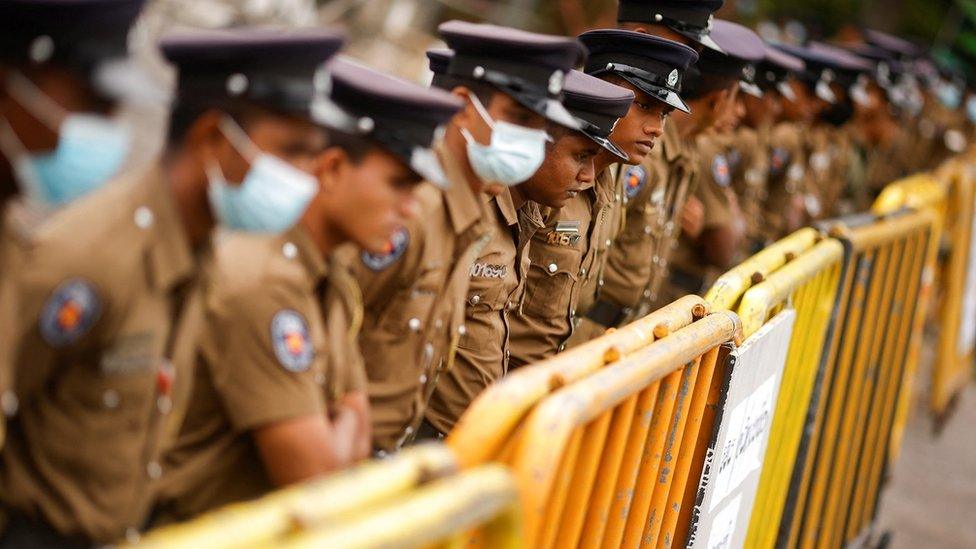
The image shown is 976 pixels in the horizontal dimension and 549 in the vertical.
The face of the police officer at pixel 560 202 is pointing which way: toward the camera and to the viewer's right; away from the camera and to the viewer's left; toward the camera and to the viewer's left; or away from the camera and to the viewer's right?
toward the camera and to the viewer's right

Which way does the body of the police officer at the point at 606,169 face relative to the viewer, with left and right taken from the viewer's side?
facing the viewer and to the right of the viewer

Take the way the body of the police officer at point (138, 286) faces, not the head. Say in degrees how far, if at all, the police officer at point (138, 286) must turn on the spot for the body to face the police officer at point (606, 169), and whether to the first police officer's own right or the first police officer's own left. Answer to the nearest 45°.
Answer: approximately 90° to the first police officer's own left

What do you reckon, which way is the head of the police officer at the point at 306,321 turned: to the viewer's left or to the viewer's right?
to the viewer's right

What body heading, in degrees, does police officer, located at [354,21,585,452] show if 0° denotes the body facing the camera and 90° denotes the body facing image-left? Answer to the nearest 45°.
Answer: approximately 315°

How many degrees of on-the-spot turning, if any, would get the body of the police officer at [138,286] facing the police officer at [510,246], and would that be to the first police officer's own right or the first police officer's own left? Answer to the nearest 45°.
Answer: approximately 90° to the first police officer's own left

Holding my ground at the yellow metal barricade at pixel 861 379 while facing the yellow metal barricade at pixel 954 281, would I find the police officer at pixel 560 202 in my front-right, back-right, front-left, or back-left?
back-left

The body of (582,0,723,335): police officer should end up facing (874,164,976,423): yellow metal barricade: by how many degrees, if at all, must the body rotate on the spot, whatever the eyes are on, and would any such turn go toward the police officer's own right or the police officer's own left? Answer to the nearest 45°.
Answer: approximately 90° to the police officer's own left

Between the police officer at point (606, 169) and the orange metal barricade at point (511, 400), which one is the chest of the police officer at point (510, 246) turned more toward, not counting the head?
the orange metal barricade

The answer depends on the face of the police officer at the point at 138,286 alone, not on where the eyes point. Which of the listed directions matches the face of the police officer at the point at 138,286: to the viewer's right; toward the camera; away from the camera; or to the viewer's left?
to the viewer's right

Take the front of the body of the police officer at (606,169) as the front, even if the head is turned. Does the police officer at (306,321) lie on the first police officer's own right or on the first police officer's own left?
on the first police officer's own right
